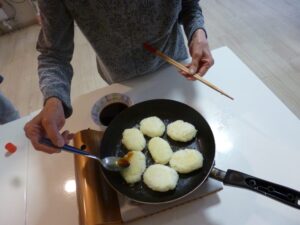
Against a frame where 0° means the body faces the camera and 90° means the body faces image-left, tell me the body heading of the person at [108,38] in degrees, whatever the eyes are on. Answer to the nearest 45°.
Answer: approximately 0°
